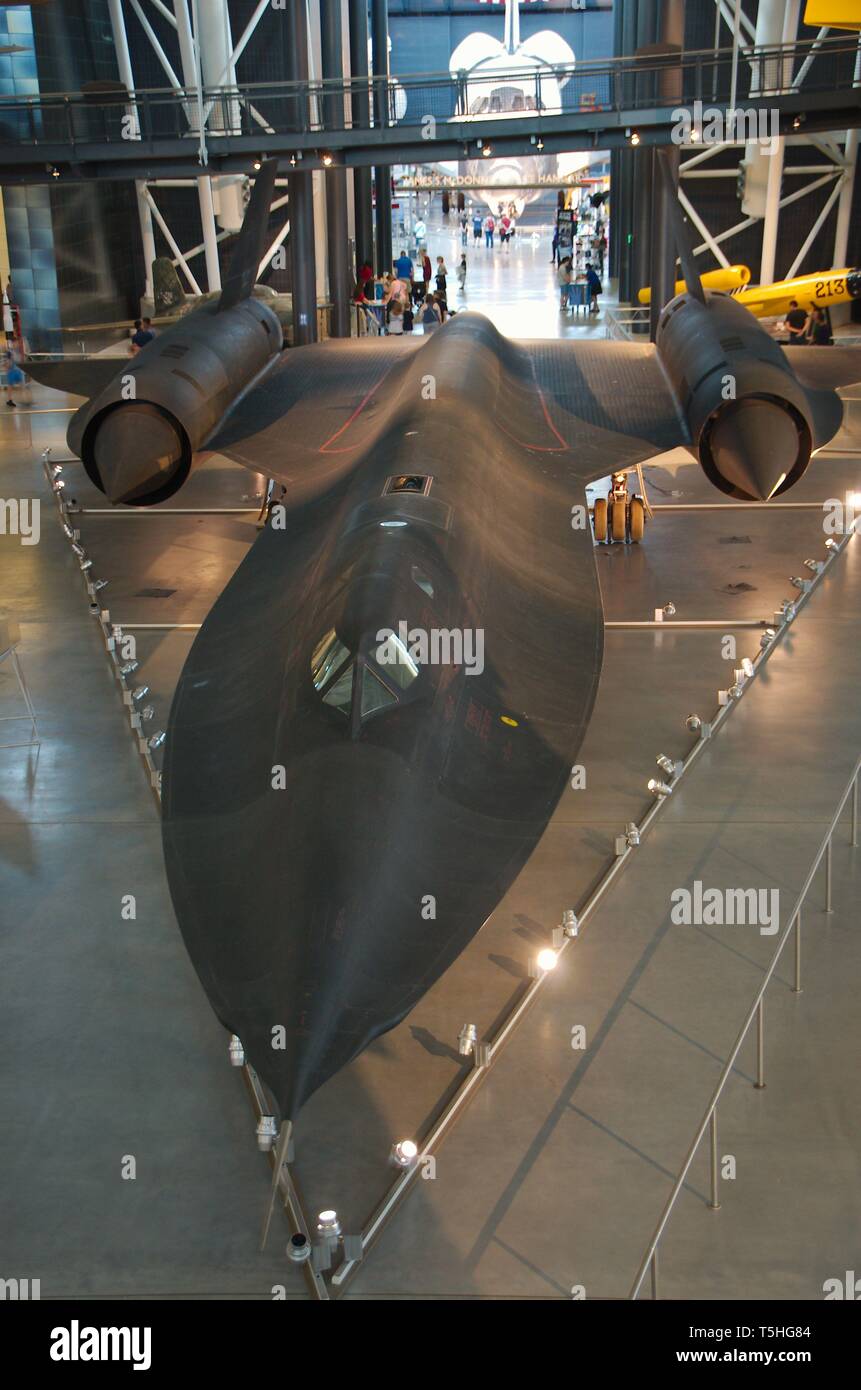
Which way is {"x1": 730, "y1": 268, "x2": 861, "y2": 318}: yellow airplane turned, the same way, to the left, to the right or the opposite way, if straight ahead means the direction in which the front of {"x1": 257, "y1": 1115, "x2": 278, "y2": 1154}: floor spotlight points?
to the right

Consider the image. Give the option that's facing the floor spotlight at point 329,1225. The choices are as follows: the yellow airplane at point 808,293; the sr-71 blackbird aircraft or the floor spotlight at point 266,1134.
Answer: the sr-71 blackbird aircraft

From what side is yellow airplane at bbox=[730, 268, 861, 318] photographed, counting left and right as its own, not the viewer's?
right

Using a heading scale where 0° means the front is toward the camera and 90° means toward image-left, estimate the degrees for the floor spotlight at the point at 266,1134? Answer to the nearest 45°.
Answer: approximately 180°

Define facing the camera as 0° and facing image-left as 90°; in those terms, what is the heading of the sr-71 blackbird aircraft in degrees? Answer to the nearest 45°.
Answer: approximately 0°

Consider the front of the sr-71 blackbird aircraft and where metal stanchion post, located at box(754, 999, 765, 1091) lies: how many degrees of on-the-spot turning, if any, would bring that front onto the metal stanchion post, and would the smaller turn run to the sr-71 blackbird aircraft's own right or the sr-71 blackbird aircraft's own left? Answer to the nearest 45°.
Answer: approximately 45° to the sr-71 blackbird aircraft's own left

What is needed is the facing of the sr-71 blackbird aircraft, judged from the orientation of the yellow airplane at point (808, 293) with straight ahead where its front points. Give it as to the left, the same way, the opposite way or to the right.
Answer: to the right

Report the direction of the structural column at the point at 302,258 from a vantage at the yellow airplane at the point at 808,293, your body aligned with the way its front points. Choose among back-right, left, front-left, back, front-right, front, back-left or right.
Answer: back-right

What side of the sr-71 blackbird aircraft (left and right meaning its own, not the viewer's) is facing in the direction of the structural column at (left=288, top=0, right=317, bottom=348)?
back

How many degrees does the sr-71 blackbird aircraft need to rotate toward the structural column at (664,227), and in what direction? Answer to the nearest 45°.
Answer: approximately 180°

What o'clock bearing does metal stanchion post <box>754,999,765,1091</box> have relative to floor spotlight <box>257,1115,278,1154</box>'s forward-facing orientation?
The metal stanchion post is roughly at 3 o'clock from the floor spotlight.
